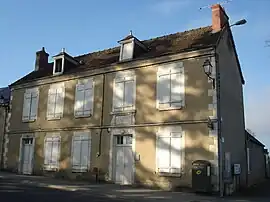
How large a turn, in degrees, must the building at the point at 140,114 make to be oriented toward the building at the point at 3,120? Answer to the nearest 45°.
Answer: approximately 90° to its right

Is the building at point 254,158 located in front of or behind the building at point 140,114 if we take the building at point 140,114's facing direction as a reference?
behind

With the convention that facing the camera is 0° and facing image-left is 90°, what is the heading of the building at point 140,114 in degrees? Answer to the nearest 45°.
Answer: approximately 45°

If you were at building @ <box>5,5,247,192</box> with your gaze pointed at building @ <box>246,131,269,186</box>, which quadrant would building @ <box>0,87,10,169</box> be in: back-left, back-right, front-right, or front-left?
back-left
